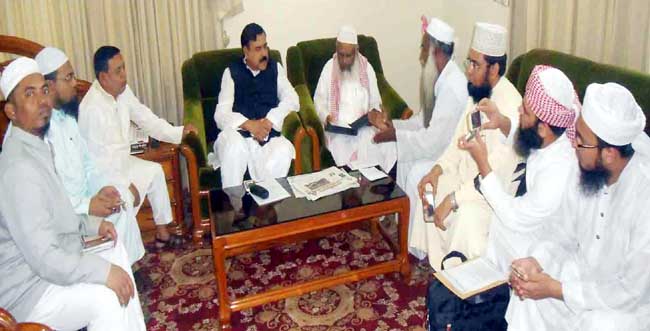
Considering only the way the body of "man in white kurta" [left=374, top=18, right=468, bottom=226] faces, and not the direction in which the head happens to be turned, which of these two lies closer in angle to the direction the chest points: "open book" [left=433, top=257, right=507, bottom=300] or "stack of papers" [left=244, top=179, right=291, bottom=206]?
the stack of papers

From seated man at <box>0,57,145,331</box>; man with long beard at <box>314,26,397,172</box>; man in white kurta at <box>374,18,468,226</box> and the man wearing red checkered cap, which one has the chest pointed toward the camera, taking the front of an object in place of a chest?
the man with long beard

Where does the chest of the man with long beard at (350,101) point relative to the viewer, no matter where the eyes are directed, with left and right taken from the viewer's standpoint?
facing the viewer

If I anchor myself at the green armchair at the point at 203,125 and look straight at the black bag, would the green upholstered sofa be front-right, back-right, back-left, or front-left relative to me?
front-left

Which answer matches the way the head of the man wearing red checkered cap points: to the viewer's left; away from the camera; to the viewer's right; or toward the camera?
to the viewer's left

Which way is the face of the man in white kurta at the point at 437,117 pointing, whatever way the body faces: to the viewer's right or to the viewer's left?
to the viewer's left

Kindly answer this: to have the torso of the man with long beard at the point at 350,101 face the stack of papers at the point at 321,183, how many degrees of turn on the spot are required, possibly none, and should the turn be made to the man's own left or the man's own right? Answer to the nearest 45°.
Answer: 0° — they already face it

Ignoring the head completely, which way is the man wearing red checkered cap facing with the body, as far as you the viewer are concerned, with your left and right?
facing to the left of the viewer

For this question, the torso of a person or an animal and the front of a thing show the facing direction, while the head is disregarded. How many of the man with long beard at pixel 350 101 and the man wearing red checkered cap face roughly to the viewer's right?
0

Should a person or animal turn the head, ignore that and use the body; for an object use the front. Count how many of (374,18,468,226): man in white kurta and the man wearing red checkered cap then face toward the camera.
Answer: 0

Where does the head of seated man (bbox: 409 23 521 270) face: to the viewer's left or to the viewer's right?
to the viewer's left

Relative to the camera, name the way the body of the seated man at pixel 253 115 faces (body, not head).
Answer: toward the camera

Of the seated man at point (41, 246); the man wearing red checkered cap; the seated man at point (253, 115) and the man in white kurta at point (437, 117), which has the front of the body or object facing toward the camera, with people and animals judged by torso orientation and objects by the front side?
the seated man at point (253, 115)

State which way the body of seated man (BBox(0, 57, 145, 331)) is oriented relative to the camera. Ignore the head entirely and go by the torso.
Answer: to the viewer's right

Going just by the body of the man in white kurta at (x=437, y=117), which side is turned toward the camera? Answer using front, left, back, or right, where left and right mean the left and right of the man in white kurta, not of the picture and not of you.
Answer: left
